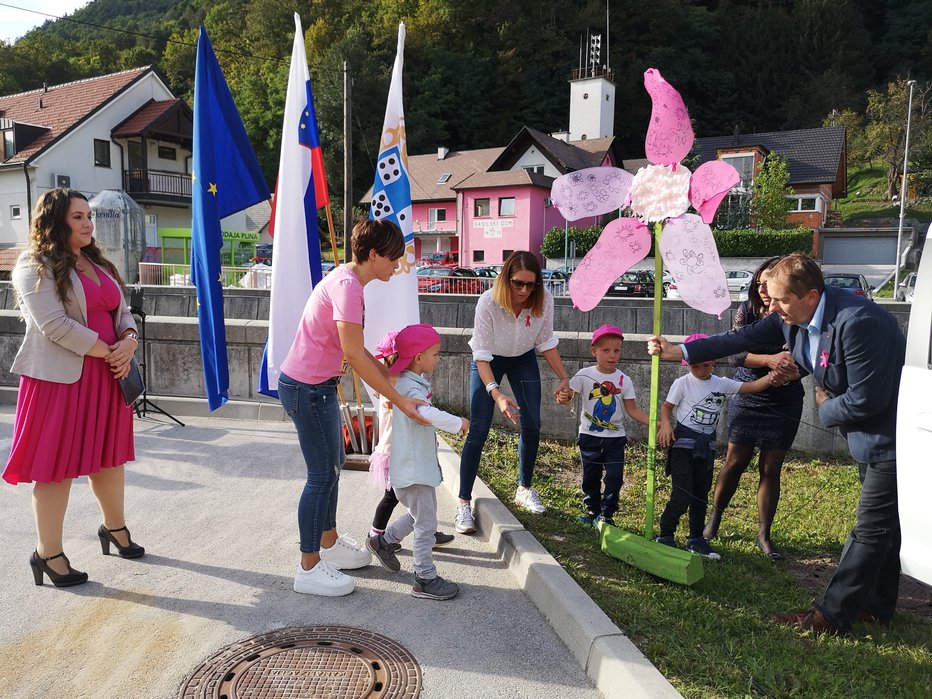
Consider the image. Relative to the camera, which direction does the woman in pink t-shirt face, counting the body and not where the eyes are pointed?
to the viewer's right

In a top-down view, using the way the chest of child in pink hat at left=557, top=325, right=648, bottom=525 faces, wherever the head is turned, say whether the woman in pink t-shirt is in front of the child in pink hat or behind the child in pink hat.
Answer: in front

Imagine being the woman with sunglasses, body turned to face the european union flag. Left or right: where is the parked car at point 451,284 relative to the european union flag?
right

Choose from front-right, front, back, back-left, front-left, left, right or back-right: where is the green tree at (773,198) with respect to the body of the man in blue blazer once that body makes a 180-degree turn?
left

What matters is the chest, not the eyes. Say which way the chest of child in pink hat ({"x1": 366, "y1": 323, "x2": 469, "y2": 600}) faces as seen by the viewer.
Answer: to the viewer's right

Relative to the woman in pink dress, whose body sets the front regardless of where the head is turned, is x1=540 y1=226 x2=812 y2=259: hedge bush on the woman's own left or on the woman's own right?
on the woman's own left

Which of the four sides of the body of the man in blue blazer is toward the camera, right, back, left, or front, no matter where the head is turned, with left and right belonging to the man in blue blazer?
left

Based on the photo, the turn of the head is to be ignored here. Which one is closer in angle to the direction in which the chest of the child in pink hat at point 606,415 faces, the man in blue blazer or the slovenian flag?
the man in blue blazer

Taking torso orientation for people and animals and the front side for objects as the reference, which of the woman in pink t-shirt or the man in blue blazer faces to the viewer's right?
the woman in pink t-shirt

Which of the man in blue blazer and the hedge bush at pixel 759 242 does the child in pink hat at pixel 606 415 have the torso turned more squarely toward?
the man in blue blazer

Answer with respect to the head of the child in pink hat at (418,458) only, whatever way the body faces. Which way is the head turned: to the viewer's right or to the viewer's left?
to the viewer's right

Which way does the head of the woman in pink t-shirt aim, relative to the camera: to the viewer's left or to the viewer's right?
to the viewer's right
